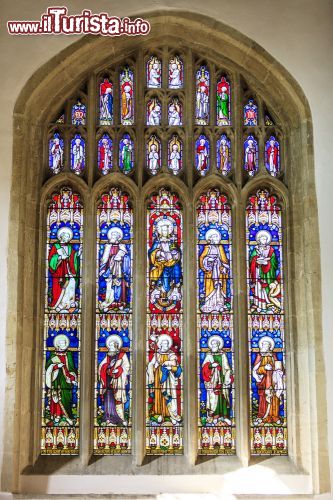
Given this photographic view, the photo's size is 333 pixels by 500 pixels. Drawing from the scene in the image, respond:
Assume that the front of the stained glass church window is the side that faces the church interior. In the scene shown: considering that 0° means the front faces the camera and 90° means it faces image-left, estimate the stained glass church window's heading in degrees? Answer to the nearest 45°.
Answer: approximately 0°
